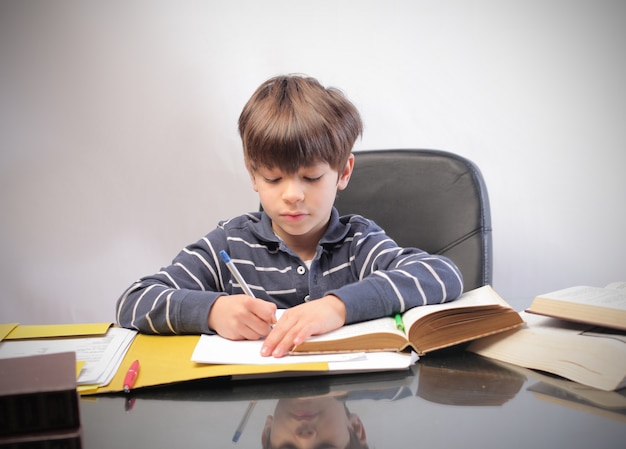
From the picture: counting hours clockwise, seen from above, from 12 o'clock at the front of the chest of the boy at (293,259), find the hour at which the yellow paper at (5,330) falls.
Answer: The yellow paper is roughly at 2 o'clock from the boy.

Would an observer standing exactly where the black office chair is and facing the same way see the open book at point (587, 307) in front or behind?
in front

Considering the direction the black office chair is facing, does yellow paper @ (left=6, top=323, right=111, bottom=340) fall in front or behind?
in front

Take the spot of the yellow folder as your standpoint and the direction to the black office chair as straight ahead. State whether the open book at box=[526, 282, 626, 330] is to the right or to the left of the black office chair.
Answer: right

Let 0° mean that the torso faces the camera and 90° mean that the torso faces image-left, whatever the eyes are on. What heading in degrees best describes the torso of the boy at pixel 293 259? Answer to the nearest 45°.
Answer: approximately 0°

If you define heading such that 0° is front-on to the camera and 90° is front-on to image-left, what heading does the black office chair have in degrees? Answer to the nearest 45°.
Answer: approximately 0°

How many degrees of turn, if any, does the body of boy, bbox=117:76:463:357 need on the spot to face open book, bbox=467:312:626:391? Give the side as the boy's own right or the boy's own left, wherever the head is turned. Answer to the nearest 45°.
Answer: approximately 45° to the boy's own left

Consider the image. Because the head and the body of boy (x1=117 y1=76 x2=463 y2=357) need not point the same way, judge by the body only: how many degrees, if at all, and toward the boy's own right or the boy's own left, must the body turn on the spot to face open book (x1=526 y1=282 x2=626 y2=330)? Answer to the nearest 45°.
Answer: approximately 45° to the boy's own left

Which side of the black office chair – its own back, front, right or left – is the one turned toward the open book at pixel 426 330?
front

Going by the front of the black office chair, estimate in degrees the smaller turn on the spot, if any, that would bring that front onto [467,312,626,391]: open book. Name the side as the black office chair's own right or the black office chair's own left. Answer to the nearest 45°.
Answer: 0° — it already faces it

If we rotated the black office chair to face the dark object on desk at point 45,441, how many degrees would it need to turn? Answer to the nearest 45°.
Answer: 0° — it already faces it
